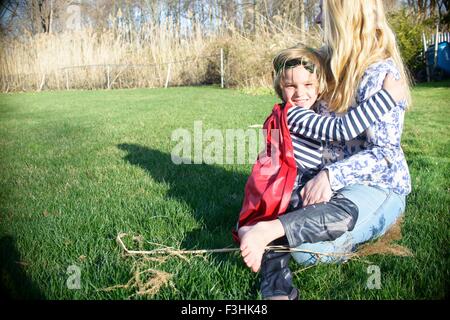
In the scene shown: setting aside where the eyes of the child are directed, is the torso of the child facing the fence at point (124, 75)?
no

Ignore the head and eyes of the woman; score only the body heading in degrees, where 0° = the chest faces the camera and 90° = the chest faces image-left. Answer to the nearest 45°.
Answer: approximately 90°

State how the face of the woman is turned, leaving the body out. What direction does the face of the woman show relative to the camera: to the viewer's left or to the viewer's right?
to the viewer's left

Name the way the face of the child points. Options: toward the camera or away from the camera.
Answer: toward the camera

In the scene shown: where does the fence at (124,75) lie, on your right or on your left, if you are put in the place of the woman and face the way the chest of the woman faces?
on your right
